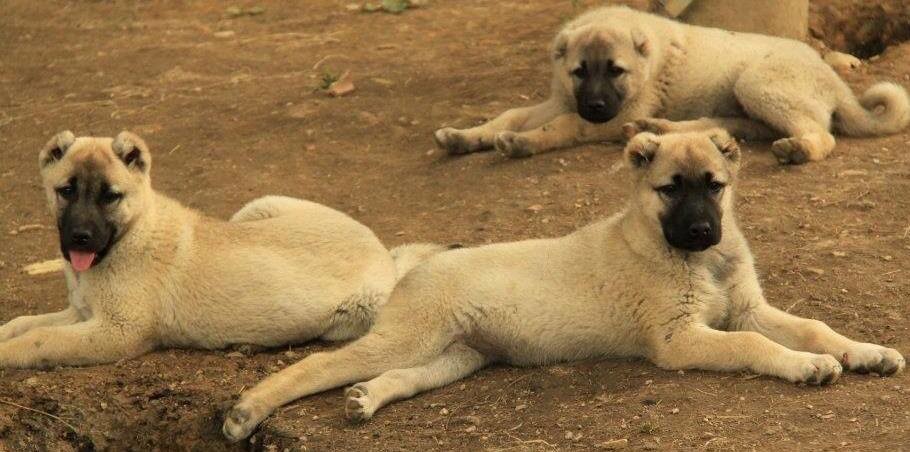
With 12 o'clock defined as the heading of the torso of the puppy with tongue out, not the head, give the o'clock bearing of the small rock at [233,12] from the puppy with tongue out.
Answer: The small rock is roughly at 3 o'clock from the puppy with tongue out.

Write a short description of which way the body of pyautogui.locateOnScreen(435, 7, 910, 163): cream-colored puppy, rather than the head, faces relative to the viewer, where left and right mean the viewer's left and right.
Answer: facing to the left of the viewer

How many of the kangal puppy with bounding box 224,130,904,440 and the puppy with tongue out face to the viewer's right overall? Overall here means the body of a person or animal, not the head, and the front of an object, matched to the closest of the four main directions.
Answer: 1

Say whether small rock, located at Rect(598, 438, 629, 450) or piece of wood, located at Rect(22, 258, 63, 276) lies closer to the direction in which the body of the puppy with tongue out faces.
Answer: the piece of wood

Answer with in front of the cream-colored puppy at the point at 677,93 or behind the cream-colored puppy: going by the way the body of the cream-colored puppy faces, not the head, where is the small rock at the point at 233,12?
in front

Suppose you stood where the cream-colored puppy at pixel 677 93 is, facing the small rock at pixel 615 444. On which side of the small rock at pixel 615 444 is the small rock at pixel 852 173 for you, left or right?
left

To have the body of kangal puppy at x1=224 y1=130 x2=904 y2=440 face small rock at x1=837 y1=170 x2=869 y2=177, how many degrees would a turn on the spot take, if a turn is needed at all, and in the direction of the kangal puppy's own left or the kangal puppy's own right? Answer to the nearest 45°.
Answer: approximately 45° to the kangal puppy's own left

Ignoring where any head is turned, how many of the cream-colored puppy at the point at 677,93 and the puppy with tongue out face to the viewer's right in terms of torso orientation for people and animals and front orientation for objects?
0

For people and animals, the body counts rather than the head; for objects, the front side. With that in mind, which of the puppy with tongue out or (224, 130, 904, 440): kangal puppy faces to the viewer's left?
the puppy with tongue out

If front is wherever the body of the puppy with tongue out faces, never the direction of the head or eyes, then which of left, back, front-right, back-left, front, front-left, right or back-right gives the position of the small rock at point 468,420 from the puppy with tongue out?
back-left

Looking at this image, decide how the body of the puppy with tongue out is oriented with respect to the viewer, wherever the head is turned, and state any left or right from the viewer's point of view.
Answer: facing to the left of the viewer

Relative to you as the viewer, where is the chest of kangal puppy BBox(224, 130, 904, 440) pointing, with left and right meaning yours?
facing to the right of the viewer

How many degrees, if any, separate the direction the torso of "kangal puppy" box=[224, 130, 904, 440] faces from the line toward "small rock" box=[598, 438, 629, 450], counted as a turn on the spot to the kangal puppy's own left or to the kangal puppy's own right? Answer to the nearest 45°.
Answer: approximately 90° to the kangal puppy's own right

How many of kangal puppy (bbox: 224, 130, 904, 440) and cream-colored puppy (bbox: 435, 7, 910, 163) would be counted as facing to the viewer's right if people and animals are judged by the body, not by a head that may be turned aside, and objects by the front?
1

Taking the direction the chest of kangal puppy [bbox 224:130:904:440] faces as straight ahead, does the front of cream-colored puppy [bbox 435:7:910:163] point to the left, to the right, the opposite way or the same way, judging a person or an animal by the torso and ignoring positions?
the opposite way
